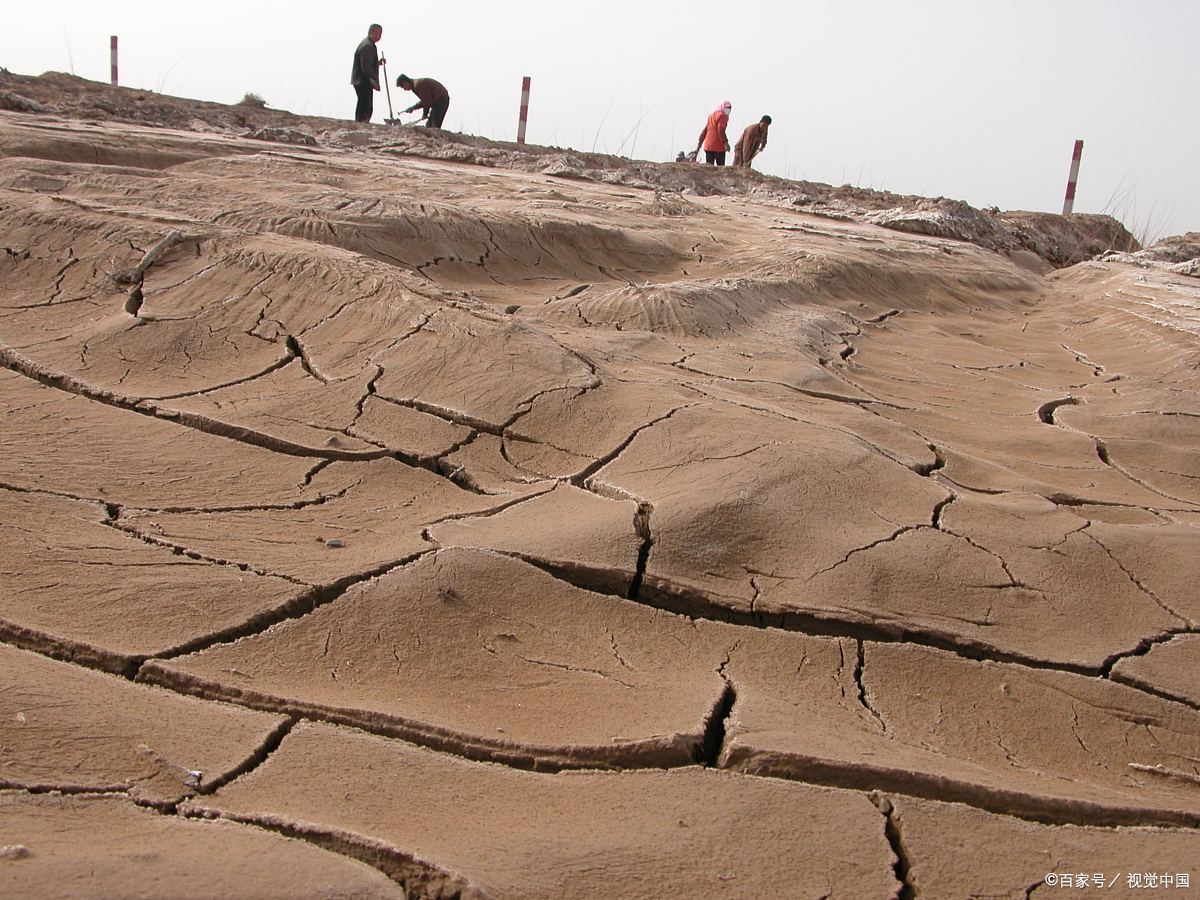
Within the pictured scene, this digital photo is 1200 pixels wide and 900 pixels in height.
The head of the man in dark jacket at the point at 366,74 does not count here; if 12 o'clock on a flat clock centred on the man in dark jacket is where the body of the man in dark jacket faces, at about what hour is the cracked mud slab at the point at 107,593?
The cracked mud slab is roughly at 3 o'clock from the man in dark jacket.

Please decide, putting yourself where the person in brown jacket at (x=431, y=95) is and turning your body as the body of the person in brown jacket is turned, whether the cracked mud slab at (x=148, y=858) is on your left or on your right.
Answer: on your left

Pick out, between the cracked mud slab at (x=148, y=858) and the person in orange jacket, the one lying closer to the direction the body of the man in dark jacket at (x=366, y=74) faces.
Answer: the person in orange jacket

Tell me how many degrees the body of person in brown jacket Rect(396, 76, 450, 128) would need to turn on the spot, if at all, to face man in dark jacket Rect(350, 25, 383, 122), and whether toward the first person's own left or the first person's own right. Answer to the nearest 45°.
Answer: approximately 45° to the first person's own left

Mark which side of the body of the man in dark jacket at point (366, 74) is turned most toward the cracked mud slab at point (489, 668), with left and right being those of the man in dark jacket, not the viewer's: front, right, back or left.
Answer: right

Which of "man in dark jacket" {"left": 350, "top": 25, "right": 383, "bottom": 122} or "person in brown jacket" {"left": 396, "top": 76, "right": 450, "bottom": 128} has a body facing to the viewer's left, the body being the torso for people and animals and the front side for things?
the person in brown jacket

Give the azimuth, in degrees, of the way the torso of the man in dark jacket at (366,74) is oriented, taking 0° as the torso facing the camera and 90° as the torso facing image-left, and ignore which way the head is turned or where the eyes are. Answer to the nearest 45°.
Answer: approximately 270°

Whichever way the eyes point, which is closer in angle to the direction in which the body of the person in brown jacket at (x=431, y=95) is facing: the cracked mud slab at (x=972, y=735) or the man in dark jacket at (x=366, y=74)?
the man in dark jacket

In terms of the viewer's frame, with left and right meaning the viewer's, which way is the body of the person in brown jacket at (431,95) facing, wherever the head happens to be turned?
facing to the left of the viewer

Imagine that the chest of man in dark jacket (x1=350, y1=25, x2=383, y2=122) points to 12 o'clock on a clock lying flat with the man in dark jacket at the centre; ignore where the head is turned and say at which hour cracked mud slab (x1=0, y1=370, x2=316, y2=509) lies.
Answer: The cracked mud slab is roughly at 3 o'clock from the man in dark jacket.

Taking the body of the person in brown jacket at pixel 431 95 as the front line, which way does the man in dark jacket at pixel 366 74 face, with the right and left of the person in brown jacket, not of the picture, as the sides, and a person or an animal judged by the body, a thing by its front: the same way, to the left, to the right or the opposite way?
the opposite way

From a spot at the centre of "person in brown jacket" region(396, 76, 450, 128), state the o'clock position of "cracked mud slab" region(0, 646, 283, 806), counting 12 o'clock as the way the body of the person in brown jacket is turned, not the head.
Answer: The cracked mud slab is roughly at 9 o'clock from the person in brown jacket.

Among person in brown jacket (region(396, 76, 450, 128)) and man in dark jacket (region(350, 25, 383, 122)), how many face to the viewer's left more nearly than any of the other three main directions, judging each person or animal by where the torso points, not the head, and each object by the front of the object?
1

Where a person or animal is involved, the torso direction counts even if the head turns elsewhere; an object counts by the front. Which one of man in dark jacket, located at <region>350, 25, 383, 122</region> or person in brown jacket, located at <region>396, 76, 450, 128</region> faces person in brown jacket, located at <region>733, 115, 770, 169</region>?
the man in dark jacket
